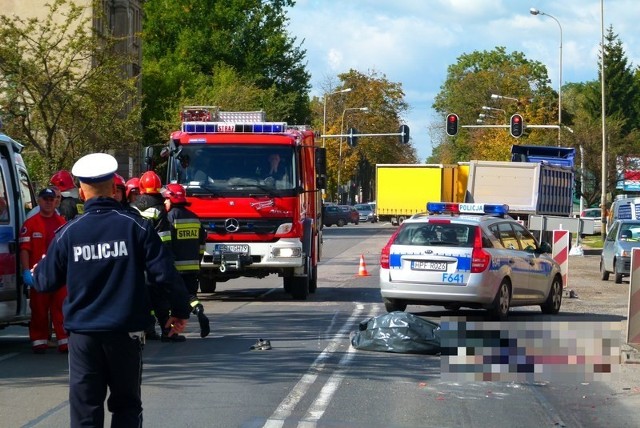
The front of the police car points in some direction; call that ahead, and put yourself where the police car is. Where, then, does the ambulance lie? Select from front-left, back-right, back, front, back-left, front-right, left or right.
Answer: back

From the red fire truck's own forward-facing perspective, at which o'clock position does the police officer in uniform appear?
The police officer in uniform is roughly at 12 o'clock from the red fire truck.

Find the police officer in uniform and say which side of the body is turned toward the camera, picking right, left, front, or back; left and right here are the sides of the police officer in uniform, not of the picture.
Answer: back

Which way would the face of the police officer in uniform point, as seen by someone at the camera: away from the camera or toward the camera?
away from the camera

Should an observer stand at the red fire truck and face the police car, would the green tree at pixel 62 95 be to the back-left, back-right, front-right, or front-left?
back-left

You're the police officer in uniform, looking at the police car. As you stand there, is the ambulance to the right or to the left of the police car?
left

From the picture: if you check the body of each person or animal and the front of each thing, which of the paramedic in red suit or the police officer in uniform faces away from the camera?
the police officer in uniform

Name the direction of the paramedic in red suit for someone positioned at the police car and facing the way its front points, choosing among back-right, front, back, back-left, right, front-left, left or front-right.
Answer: back

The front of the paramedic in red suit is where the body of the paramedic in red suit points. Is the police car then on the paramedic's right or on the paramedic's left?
on the paramedic's left

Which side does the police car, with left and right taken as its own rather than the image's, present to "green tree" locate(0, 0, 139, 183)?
left
